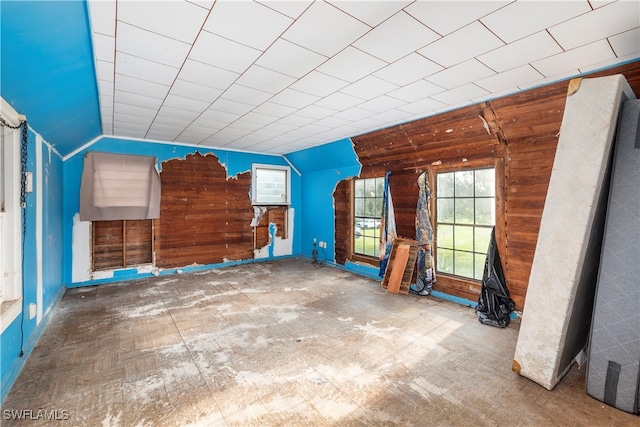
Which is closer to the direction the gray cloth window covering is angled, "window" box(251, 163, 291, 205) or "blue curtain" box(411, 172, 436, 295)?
the blue curtain

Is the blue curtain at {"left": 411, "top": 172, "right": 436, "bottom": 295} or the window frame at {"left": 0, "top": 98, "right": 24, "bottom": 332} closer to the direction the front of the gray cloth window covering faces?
the window frame

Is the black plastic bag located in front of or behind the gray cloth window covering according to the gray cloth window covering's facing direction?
in front

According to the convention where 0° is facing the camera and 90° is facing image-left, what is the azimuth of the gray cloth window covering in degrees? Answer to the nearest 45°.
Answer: approximately 0°

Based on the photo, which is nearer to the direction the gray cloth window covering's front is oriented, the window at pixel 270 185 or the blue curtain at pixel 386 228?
the blue curtain

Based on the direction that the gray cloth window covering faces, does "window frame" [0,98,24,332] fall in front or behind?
in front

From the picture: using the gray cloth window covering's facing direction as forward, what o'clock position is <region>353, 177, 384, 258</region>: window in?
The window is roughly at 10 o'clock from the gray cloth window covering.

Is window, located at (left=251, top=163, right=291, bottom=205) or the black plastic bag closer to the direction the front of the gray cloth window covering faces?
the black plastic bag

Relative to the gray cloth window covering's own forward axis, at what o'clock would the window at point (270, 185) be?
The window is roughly at 9 o'clock from the gray cloth window covering.

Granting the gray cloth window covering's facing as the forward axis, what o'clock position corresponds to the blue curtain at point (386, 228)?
The blue curtain is roughly at 10 o'clock from the gray cloth window covering.

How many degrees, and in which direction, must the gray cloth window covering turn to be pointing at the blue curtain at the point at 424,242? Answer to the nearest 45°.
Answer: approximately 45° to its left
